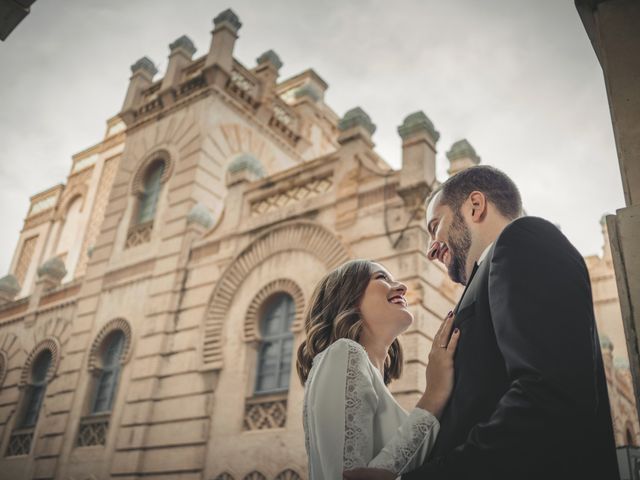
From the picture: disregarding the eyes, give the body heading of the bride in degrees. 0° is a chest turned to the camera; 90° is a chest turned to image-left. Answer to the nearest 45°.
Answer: approximately 270°

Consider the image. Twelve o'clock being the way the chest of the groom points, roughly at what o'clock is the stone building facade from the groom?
The stone building facade is roughly at 2 o'clock from the groom.

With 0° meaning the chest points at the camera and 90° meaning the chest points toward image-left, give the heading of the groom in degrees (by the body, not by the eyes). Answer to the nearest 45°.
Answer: approximately 90°

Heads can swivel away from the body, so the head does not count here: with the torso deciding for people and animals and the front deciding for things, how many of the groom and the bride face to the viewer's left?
1

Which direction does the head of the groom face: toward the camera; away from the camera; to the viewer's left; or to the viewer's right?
to the viewer's left

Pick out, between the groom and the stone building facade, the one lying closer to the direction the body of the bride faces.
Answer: the groom

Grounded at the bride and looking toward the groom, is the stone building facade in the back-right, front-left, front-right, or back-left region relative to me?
back-left

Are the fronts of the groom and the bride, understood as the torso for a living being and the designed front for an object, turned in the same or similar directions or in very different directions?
very different directions
